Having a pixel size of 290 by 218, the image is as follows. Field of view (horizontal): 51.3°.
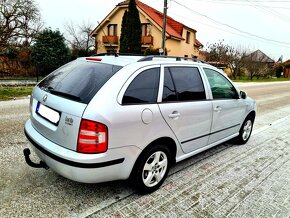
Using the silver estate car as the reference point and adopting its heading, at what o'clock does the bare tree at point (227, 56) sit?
The bare tree is roughly at 11 o'clock from the silver estate car.

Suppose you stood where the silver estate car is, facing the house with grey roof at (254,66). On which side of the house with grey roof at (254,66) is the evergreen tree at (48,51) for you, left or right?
left

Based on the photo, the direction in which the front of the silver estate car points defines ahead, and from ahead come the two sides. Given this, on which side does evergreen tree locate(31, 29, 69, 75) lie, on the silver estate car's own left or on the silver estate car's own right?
on the silver estate car's own left

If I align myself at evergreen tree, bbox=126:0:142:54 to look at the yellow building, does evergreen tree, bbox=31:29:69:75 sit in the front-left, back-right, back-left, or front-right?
back-left

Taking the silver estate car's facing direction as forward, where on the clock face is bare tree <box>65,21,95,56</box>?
The bare tree is roughly at 10 o'clock from the silver estate car.

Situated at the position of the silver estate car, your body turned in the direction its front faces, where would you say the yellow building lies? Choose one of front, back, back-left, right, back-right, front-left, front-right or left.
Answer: front-left

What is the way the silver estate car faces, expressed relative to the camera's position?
facing away from the viewer and to the right of the viewer

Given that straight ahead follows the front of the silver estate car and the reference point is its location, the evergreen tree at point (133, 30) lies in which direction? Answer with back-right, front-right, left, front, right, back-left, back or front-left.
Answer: front-left

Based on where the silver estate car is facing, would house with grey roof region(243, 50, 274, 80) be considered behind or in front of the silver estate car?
in front

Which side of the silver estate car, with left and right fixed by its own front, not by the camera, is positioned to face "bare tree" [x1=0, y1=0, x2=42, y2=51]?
left
